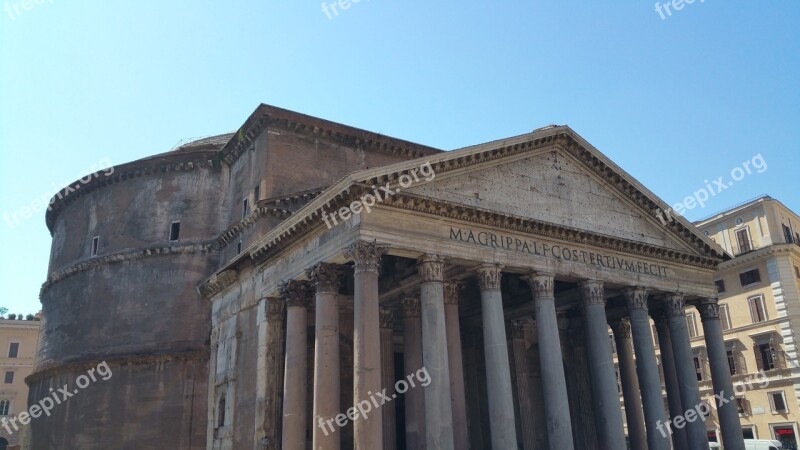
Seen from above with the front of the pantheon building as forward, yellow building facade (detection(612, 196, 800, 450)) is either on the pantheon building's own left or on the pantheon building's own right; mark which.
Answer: on the pantheon building's own left

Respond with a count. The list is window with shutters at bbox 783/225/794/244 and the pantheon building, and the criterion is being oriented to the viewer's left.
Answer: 0

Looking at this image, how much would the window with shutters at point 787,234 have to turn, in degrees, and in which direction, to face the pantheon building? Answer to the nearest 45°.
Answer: approximately 90° to its right

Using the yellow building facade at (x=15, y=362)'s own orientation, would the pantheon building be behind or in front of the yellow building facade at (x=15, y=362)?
in front

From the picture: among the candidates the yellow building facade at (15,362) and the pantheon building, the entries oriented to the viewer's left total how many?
0

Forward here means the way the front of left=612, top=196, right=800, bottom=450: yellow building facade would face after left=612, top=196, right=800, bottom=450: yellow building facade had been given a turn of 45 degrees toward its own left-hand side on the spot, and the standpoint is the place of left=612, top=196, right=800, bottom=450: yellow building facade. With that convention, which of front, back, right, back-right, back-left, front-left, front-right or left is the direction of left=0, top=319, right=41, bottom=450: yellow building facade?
right

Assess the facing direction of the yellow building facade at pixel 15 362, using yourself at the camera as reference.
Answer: facing the viewer

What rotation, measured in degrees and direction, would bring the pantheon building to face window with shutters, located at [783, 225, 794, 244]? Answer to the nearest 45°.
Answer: approximately 90° to its left

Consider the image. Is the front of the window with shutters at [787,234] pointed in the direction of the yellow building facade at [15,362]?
no

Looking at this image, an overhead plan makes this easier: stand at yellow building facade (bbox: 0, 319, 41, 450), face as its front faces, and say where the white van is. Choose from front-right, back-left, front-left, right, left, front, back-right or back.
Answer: front-left

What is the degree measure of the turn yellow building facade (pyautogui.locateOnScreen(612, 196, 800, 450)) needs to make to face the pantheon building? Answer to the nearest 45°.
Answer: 0° — it already faces it

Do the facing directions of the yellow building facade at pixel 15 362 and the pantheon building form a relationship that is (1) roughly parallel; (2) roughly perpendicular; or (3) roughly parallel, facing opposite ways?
roughly parallel

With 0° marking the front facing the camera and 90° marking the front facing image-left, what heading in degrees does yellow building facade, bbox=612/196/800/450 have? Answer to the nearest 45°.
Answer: approximately 45°
